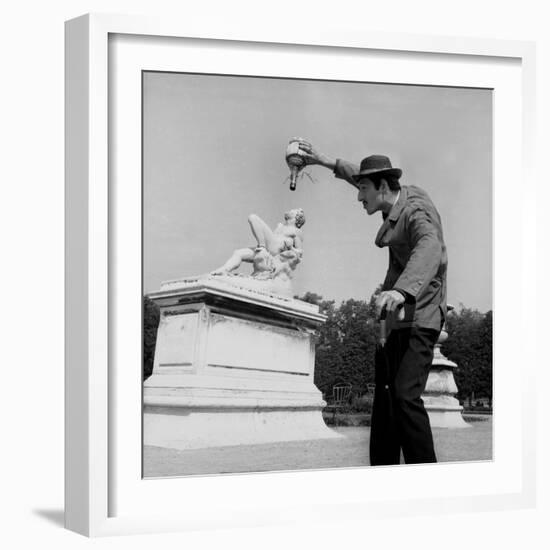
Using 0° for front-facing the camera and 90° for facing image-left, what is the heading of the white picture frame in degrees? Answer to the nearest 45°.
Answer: approximately 315°
